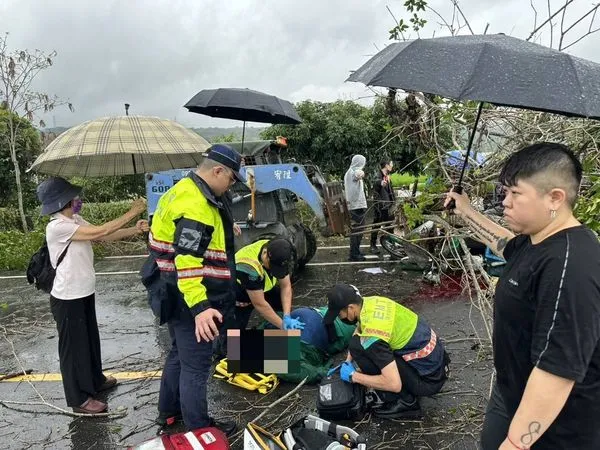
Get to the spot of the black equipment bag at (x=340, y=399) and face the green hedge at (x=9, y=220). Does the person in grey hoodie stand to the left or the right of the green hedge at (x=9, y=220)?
right

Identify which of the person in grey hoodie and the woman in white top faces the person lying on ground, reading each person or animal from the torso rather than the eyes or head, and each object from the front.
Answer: the woman in white top

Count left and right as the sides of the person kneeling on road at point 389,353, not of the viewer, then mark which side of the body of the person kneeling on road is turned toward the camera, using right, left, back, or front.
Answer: left

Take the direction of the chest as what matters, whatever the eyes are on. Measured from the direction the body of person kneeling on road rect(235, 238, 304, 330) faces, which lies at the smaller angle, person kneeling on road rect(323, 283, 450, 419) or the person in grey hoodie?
the person kneeling on road

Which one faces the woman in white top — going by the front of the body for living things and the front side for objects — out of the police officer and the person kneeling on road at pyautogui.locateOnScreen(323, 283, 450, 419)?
the person kneeling on road

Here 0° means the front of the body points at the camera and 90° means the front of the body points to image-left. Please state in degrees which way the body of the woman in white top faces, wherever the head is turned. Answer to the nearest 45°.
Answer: approximately 270°

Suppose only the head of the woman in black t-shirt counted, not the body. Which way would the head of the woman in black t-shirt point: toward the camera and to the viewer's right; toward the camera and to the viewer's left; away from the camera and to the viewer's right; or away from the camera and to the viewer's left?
toward the camera and to the viewer's left
